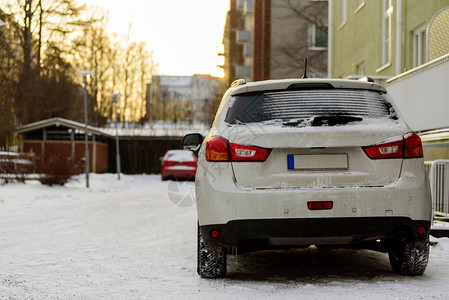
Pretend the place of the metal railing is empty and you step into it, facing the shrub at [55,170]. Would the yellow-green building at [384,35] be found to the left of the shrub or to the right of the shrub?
right

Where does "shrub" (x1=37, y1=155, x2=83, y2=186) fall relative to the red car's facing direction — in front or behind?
behind

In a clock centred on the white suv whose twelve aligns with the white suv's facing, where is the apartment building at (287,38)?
The apartment building is roughly at 12 o'clock from the white suv.

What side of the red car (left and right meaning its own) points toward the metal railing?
back

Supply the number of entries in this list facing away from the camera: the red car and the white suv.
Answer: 2

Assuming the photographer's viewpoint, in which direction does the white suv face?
facing away from the viewer

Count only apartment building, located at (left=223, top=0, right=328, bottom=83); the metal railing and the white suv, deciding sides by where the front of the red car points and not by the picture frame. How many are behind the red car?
2

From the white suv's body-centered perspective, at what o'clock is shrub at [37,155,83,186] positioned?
The shrub is roughly at 11 o'clock from the white suv.

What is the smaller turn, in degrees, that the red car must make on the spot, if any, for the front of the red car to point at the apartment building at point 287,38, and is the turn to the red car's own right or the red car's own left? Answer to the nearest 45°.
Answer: approximately 45° to the red car's own right

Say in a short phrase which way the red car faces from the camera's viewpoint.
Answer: facing away from the viewer

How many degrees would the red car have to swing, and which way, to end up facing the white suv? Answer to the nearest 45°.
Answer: approximately 180°
